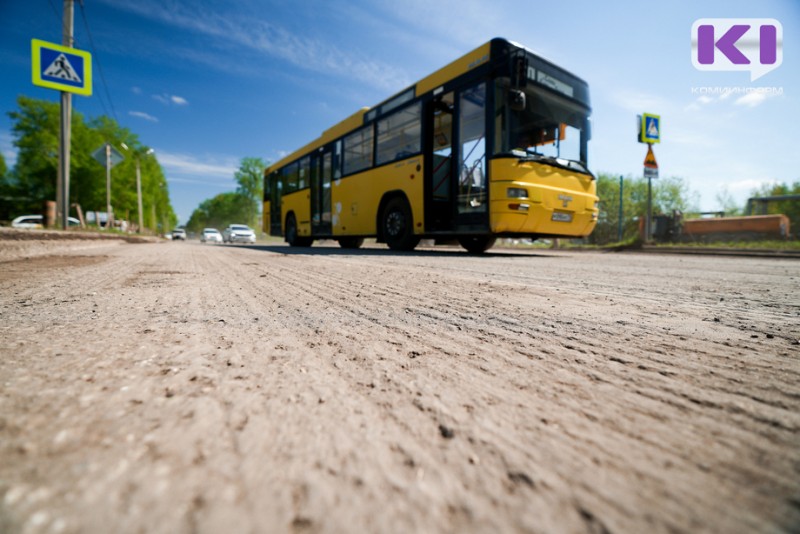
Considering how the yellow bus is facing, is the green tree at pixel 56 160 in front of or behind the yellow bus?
behind

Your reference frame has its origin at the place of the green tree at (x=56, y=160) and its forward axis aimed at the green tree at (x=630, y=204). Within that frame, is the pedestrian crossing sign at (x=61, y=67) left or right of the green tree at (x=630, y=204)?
right

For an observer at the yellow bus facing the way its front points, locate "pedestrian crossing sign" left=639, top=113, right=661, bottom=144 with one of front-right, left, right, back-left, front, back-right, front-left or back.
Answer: left

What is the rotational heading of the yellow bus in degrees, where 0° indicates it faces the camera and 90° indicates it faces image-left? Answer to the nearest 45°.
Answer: approximately 315°

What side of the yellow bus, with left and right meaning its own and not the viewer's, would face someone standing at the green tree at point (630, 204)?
left
